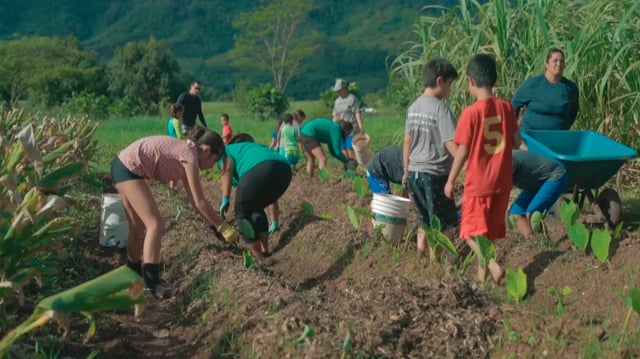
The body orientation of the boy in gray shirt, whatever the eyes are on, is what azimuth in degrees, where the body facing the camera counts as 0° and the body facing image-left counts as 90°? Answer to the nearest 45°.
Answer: approximately 225°

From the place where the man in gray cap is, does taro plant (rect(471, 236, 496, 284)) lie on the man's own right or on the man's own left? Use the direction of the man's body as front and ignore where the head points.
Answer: on the man's own left

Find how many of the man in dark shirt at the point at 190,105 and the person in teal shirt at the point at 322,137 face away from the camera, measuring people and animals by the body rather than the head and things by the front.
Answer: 0

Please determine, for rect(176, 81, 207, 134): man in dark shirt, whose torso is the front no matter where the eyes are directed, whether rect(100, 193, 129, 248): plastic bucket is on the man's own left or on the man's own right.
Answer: on the man's own right

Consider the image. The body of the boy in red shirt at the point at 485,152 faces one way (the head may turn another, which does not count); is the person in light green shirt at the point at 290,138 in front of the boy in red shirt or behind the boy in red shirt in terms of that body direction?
in front

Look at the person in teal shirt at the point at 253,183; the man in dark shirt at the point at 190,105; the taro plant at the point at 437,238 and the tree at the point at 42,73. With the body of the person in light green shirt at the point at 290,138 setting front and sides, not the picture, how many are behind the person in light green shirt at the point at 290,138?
2

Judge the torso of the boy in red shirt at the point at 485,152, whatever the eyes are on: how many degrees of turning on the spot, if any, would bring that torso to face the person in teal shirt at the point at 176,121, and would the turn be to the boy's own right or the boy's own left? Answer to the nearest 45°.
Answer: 0° — they already face them

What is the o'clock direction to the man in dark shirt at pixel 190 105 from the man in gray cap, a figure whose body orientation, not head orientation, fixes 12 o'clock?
The man in dark shirt is roughly at 2 o'clock from the man in gray cap.

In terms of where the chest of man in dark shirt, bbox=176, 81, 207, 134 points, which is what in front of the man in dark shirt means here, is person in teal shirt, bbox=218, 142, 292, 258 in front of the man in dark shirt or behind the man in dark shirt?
in front

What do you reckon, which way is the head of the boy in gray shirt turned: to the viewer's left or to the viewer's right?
to the viewer's right

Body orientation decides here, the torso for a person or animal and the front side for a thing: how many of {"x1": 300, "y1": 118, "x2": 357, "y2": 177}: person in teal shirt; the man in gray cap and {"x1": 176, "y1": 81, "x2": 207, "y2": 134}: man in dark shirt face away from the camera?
0
